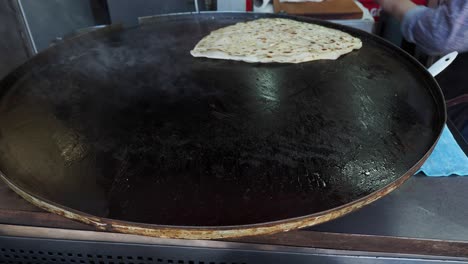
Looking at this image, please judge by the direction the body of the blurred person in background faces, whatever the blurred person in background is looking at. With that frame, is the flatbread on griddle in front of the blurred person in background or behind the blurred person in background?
in front
